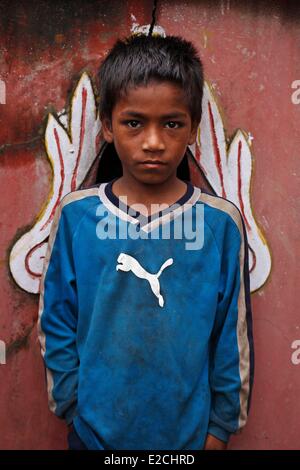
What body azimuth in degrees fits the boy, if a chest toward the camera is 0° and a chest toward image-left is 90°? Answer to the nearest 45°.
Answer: approximately 0°
